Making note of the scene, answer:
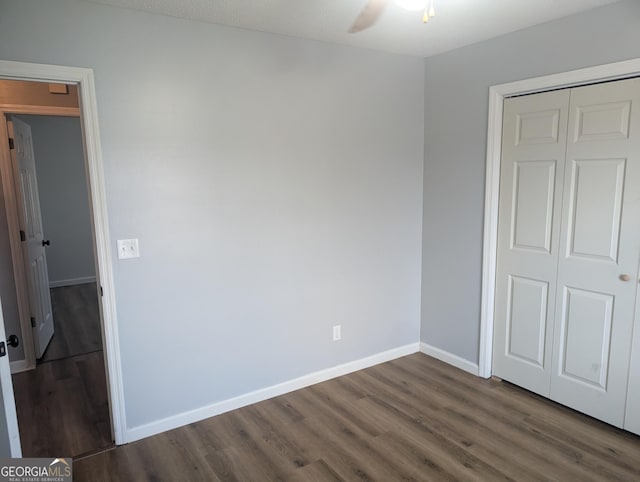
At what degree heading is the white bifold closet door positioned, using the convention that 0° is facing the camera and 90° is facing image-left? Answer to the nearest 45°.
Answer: approximately 45°

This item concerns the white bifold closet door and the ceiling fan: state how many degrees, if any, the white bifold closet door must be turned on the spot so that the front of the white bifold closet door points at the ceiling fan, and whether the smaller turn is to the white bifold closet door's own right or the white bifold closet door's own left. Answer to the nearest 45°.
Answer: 0° — it already faces it

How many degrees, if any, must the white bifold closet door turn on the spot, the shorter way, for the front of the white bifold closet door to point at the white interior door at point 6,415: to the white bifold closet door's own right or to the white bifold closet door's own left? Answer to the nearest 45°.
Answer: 0° — it already faces it
